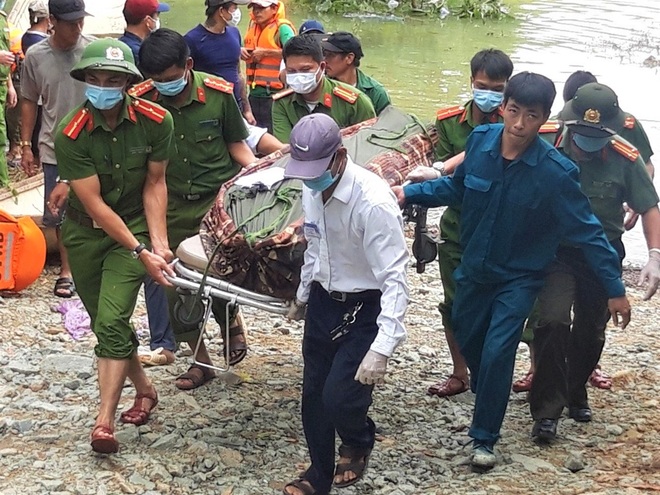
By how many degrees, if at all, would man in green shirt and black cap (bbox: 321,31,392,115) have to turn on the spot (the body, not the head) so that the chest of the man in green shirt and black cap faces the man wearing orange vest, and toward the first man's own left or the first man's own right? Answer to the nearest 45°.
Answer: approximately 135° to the first man's own right

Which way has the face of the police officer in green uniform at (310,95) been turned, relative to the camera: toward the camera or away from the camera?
toward the camera

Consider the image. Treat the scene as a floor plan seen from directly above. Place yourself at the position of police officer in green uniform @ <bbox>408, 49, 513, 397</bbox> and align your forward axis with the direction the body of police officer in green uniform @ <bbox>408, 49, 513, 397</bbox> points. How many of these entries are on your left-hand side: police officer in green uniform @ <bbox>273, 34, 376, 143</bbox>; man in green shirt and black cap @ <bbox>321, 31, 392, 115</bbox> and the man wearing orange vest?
0

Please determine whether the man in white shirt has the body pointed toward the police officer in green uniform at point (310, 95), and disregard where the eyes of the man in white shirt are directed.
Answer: no

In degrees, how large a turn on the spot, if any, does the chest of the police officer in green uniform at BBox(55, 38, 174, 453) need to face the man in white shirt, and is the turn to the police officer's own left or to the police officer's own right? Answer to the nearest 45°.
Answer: approximately 45° to the police officer's own left

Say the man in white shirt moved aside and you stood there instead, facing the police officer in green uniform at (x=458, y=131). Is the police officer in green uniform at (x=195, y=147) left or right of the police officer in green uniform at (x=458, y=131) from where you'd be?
left

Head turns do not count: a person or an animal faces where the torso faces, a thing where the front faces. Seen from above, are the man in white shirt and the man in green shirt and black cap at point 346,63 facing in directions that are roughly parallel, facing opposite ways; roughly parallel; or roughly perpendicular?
roughly parallel

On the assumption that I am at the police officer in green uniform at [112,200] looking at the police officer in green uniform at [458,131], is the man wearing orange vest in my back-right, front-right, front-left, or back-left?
front-left

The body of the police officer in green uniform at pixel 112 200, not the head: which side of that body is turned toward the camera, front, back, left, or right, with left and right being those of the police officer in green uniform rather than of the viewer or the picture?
front

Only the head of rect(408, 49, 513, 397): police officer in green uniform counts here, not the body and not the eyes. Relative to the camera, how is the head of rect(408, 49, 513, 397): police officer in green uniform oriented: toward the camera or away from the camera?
toward the camera

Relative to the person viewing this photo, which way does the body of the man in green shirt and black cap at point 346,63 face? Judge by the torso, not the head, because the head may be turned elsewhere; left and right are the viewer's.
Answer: facing the viewer and to the left of the viewer

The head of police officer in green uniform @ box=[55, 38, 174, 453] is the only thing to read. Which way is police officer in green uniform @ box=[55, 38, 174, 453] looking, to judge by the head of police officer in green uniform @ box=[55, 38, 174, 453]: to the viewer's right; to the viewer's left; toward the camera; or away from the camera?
toward the camera

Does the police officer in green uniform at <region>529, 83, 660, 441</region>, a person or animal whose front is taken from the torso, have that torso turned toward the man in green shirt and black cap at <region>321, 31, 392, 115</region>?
no

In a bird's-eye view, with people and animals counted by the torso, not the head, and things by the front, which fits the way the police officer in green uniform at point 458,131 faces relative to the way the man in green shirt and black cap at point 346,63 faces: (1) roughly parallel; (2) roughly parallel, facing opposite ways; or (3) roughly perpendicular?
roughly parallel
